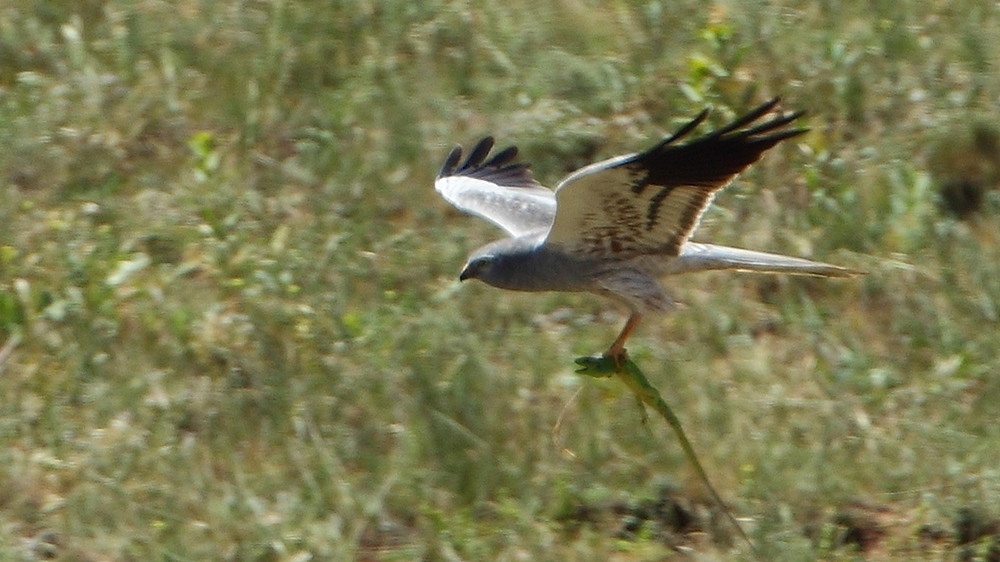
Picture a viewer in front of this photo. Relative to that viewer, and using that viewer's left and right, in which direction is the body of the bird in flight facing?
facing to the left of the viewer
